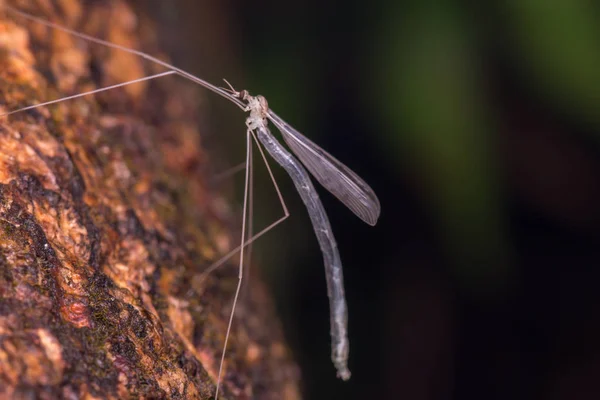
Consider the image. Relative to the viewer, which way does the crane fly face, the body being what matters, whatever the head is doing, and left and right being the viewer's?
facing to the left of the viewer
